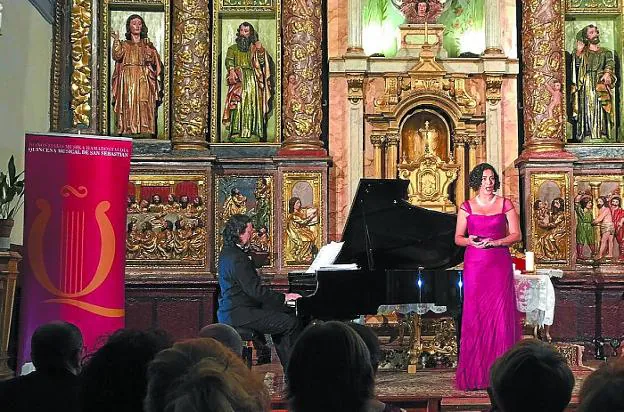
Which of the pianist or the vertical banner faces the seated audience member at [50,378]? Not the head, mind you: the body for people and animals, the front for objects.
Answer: the vertical banner

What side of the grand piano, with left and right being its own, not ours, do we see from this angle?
left

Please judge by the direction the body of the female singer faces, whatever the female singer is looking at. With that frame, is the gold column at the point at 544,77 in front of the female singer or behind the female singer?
behind

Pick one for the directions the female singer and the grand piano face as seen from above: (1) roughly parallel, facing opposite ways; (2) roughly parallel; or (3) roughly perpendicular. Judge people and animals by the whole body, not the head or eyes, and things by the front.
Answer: roughly perpendicular

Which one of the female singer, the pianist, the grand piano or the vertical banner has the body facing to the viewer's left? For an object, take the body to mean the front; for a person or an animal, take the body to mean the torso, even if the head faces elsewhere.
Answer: the grand piano

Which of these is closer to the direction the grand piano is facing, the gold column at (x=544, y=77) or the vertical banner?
the vertical banner

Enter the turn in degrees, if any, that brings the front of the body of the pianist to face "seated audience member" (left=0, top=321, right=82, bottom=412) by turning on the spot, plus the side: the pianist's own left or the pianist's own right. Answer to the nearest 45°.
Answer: approximately 90° to the pianist's own right

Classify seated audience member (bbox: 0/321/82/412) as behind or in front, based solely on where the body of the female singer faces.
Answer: in front

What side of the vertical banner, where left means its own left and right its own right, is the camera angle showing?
front

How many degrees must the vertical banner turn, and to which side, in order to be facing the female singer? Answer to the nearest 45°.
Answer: approximately 90° to its left

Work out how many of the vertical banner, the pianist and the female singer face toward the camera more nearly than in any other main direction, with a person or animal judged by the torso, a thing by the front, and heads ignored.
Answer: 2

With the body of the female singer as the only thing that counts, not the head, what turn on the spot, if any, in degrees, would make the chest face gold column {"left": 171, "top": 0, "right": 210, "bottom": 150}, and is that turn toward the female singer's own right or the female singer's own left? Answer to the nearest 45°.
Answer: approximately 135° to the female singer's own right

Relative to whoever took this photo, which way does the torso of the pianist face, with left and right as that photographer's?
facing to the right of the viewer

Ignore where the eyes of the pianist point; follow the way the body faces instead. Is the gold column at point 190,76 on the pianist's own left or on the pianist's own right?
on the pianist's own left

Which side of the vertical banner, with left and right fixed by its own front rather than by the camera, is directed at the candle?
left

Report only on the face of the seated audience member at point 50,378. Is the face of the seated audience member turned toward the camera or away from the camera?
away from the camera

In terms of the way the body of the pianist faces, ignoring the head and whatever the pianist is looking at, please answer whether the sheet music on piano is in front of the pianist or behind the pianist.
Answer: in front

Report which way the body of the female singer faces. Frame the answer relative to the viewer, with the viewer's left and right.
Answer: facing the viewer

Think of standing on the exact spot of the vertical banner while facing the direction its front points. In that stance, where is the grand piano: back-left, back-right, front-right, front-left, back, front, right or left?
left

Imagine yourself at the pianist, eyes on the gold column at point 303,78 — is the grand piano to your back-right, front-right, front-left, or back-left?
front-right

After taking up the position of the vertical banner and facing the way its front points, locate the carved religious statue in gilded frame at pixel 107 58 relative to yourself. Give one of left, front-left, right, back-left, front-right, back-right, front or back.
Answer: back
